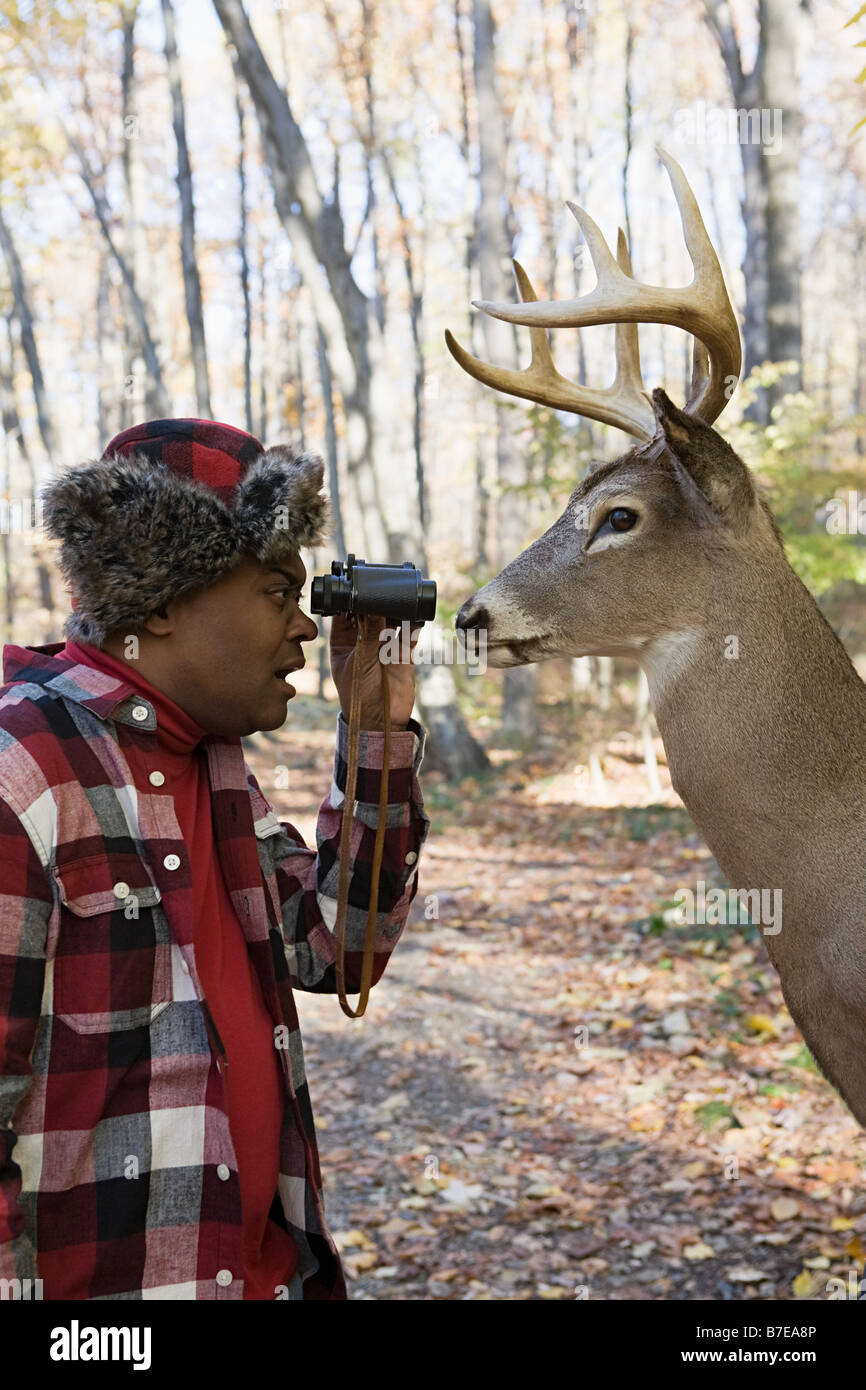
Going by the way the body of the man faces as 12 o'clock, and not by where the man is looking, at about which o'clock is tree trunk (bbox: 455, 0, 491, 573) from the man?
The tree trunk is roughly at 8 o'clock from the man.

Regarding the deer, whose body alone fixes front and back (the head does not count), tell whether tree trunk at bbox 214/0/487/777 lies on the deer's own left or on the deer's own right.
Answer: on the deer's own right

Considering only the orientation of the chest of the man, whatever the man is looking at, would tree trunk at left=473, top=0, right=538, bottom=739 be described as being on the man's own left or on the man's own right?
on the man's own left

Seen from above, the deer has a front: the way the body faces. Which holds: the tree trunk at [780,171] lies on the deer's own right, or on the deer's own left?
on the deer's own right

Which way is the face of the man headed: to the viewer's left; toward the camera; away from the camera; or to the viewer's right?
to the viewer's right

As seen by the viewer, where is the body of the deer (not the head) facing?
to the viewer's left

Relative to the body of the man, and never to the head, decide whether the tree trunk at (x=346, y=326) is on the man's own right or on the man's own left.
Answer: on the man's own left

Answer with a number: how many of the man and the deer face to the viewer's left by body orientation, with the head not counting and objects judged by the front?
1
